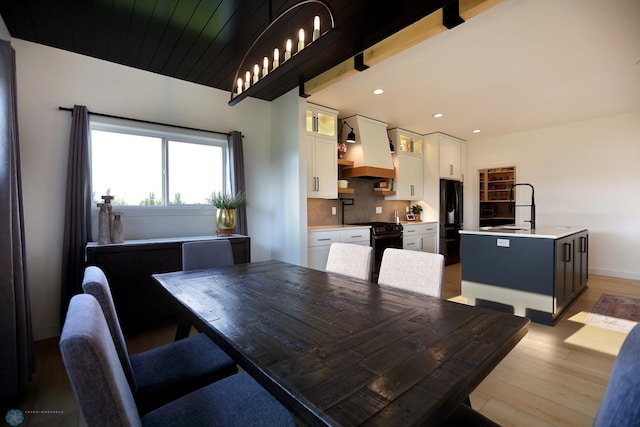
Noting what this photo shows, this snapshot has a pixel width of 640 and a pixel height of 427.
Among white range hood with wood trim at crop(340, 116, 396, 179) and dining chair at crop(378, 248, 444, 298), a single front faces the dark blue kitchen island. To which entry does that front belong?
the white range hood with wood trim

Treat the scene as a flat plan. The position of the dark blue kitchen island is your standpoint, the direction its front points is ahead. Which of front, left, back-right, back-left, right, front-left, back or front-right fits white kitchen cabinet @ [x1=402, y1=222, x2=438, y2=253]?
back

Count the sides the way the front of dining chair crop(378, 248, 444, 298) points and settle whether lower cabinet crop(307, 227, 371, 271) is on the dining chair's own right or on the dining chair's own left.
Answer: on the dining chair's own right

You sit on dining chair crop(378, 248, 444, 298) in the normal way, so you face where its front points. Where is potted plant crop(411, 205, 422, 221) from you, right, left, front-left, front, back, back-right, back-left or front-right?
back-right

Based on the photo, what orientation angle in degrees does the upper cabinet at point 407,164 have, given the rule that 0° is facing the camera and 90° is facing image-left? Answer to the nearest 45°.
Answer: approximately 315°

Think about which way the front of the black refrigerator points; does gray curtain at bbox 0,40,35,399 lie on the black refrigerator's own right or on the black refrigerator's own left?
on the black refrigerator's own right

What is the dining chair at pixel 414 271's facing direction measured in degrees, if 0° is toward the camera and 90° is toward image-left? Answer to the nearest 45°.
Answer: approximately 45°

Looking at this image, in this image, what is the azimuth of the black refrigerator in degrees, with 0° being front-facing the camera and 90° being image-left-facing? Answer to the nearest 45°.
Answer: approximately 315°

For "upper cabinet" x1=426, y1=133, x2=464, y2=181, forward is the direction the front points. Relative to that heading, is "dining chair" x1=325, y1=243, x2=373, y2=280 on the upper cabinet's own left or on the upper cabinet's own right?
on the upper cabinet's own right

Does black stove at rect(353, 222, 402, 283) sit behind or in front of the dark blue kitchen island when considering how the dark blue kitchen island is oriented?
behind
